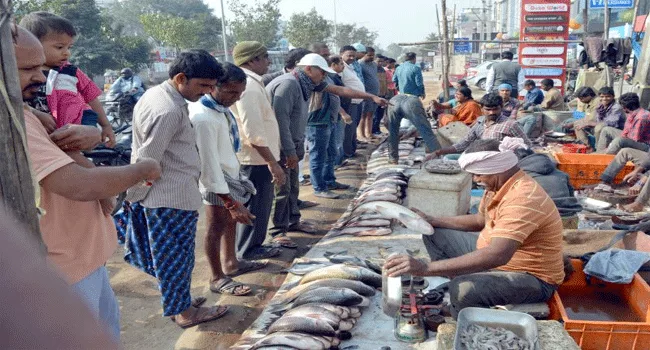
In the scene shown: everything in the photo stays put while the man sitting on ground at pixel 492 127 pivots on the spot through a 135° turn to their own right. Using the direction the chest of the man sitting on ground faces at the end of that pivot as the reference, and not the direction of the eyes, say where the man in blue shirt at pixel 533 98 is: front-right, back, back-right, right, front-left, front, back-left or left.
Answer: front

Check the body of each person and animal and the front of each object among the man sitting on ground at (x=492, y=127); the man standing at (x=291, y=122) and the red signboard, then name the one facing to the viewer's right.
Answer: the man standing

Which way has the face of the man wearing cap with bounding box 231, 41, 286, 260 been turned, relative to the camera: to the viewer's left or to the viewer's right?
to the viewer's right

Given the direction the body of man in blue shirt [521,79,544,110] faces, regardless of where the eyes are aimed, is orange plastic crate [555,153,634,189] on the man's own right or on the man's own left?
on the man's own left

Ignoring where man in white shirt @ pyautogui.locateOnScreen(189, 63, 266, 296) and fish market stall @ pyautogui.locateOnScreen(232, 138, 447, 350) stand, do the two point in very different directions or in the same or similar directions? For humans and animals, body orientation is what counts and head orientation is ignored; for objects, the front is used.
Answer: very different directions

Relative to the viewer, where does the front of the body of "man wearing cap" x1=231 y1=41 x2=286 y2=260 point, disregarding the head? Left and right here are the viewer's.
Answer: facing to the right of the viewer

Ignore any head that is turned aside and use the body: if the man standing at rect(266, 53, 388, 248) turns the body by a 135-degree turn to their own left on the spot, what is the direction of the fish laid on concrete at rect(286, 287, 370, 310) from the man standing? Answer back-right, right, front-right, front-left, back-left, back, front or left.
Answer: back-left

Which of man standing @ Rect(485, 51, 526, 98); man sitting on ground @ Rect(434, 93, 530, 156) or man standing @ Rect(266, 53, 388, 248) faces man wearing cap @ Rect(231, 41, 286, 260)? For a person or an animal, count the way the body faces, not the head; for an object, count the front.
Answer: the man sitting on ground

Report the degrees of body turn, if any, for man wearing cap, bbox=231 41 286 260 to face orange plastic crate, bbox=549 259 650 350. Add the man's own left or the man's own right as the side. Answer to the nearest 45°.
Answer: approximately 45° to the man's own right

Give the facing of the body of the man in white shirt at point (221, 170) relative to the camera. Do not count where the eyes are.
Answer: to the viewer's right

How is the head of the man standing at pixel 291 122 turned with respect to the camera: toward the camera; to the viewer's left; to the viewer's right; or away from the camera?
to the viewer's right

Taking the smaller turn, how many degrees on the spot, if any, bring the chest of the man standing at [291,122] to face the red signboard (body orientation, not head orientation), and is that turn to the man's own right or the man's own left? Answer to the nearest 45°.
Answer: approximately 45° to the man's own left
